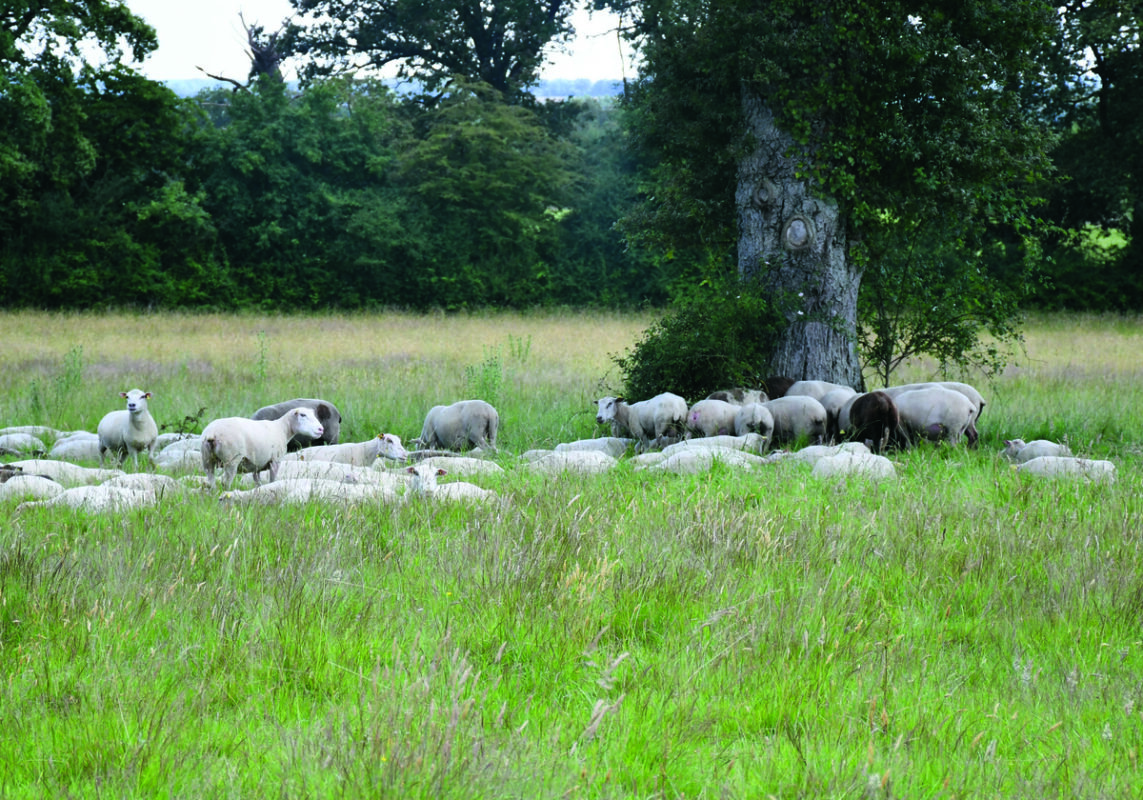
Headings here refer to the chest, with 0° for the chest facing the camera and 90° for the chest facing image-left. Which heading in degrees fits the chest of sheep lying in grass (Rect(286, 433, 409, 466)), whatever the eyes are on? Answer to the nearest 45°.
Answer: approximately 270°

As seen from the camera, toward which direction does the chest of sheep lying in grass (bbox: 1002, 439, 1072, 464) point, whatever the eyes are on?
to the viewer's left

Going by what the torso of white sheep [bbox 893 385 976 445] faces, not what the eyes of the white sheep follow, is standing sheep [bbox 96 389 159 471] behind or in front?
in front

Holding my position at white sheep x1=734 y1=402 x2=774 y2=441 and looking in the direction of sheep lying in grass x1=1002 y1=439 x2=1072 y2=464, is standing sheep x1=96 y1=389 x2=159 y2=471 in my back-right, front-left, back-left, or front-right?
back-right

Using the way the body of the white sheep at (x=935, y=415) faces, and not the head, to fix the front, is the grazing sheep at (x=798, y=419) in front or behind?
in front

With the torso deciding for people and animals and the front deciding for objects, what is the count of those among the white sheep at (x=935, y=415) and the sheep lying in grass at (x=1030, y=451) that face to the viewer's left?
2

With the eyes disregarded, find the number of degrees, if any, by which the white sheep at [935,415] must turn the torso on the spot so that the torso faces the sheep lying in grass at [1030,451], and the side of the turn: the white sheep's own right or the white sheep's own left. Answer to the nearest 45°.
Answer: approximately 135° to the white sheep's own left
